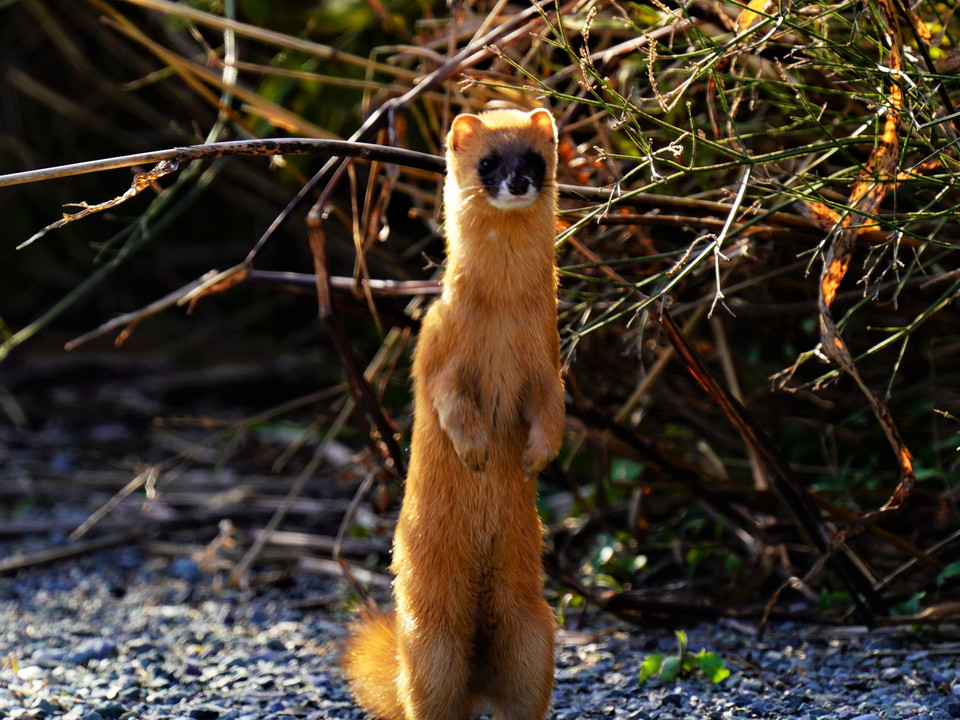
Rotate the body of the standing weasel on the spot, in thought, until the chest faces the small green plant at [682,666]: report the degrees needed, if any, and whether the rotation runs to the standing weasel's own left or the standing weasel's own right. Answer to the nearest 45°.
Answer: approximately 135° to the standing weasel's own left

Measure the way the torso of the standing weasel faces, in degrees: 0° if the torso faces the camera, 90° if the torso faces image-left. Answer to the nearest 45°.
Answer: approximately 0°
